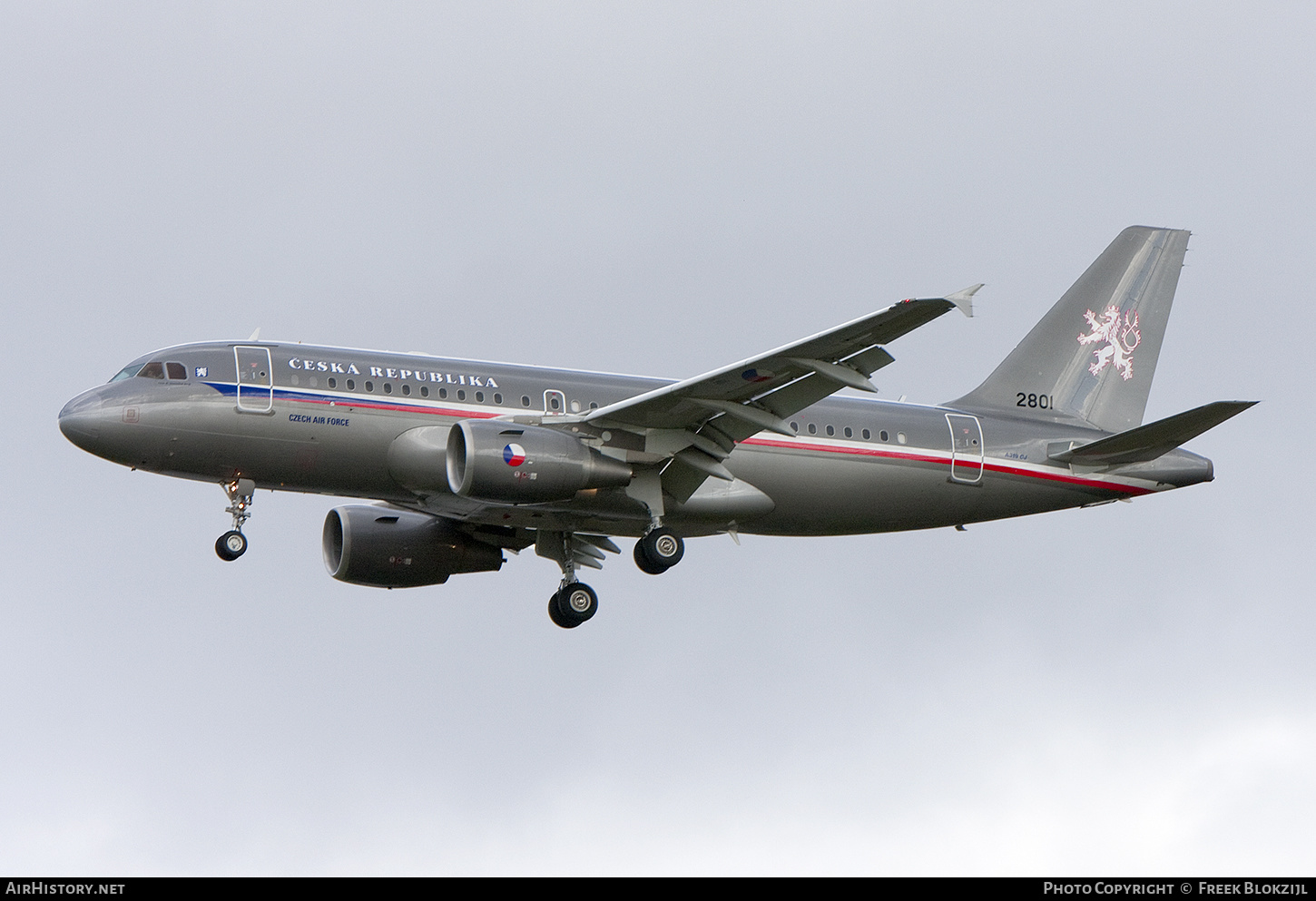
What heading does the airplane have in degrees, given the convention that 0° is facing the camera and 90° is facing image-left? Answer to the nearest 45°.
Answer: approximately 90°
